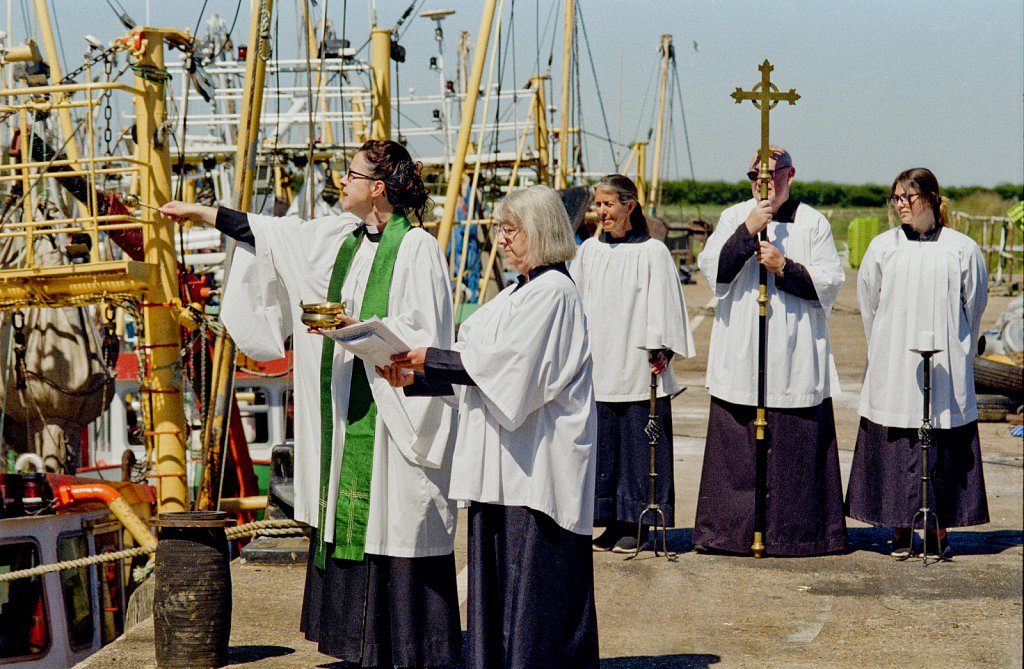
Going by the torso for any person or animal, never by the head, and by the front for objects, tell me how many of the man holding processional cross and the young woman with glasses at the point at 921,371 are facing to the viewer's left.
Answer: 0

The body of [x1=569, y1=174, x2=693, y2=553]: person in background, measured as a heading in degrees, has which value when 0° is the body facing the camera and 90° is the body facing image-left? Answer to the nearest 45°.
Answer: approximately 45°

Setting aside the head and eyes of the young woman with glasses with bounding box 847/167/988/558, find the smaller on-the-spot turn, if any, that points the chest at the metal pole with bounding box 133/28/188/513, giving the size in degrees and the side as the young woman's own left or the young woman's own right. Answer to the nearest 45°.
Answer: approximately 90° to the young woman's own right

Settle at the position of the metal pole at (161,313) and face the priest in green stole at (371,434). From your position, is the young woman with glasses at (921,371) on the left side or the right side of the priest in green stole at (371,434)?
left

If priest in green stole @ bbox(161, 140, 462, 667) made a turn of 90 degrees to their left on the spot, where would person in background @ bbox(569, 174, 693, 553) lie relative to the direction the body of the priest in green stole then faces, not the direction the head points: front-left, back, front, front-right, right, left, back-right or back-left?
left

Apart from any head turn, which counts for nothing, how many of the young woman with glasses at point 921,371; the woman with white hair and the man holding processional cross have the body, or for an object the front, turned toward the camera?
2

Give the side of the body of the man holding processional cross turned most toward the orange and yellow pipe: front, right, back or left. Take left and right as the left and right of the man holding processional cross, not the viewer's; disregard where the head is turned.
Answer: right

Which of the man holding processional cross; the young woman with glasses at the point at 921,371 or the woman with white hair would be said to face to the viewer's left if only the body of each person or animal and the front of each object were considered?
the woman with white hair

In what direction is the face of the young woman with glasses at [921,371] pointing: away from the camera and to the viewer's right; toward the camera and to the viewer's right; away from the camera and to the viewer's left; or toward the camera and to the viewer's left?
toward the camera and to the viewer's left

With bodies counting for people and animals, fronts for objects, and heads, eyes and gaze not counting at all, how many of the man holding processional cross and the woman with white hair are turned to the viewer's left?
1

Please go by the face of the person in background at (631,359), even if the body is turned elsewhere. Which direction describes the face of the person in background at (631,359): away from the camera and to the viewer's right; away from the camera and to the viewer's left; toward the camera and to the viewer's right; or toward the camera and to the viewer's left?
toward the camera and to the viewer's left

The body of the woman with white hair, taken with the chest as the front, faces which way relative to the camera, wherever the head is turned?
to the viewer's left

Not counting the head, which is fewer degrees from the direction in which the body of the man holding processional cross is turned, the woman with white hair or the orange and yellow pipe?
the woman with white hair

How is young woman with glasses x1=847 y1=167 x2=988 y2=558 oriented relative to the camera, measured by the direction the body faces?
toward the camera

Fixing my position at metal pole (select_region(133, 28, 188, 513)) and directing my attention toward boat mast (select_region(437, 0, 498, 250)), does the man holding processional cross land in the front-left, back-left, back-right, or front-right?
front-right

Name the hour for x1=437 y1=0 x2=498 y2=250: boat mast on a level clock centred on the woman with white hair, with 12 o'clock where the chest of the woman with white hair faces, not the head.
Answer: The boat mast is roughly at 3 o'clock from the woman with white hair.
